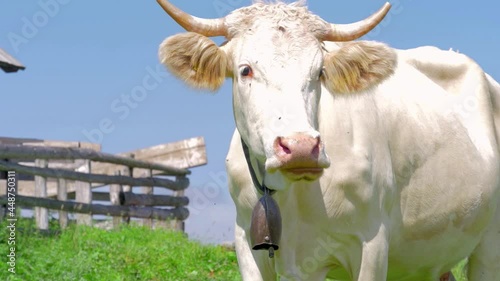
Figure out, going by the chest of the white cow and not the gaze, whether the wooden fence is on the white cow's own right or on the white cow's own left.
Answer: on the white cow's own right

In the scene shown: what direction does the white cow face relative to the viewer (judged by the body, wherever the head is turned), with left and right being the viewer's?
facing the viewer and to the left of the viewer
